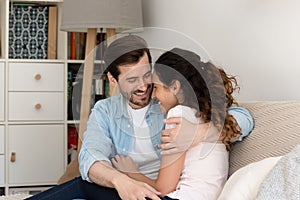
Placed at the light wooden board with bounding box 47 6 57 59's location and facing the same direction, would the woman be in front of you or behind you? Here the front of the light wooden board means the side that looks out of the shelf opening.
in front

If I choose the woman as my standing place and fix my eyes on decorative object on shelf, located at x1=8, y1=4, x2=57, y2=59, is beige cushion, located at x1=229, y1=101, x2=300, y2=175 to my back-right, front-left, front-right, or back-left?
back-right

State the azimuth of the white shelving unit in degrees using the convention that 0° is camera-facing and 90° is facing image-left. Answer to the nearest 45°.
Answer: approximately 0°

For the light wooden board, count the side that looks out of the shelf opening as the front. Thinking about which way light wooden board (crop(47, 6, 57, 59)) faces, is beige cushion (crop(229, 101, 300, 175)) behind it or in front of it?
in front

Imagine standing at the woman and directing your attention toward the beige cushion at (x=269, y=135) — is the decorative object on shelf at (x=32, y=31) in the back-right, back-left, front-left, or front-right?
back-left

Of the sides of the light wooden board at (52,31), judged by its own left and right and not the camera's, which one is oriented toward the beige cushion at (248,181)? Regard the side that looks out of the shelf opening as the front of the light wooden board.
front

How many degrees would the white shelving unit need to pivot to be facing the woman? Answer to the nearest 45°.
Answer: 0° — it already faces them
